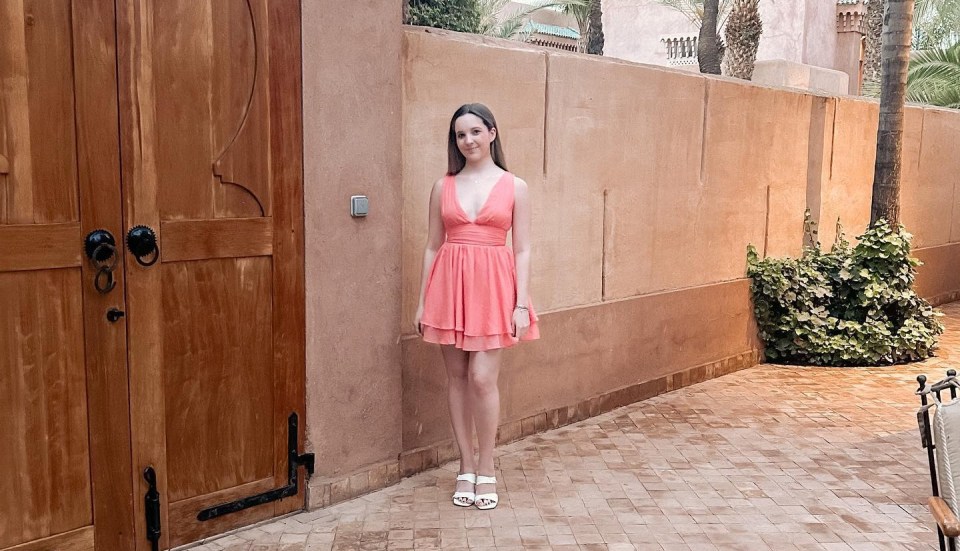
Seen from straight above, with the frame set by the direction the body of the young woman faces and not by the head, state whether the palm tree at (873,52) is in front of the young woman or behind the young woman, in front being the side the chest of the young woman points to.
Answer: behind

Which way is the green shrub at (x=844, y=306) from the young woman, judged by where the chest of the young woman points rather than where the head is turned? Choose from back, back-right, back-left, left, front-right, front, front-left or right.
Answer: back-left

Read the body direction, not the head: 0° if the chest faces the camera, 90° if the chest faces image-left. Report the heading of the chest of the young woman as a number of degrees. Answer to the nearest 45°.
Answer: approximately 0°

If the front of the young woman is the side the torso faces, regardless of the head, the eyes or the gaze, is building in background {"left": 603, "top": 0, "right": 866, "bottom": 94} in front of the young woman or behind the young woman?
behind

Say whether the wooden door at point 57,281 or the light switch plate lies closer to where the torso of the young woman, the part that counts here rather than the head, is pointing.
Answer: the wooden door

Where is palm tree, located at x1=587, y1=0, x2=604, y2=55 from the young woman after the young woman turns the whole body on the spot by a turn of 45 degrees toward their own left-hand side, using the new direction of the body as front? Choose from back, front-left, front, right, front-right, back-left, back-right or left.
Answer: back-left

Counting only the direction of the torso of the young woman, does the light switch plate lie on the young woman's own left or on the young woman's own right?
on the young woman's own right
